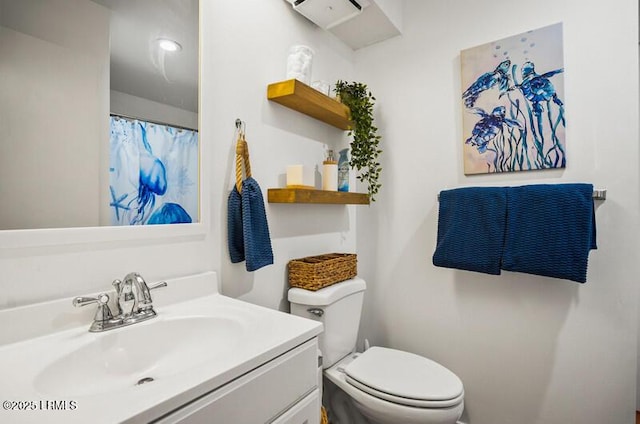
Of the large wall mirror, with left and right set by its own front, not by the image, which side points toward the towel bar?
left

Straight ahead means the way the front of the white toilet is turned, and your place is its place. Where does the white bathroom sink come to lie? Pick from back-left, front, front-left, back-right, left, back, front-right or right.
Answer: right

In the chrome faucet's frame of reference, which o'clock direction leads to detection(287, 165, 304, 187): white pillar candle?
The white pillar candle is roughly at 10 o'clock from the chrome faucet.

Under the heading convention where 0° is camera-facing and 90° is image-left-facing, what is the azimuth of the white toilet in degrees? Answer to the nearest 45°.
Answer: approximately 315°

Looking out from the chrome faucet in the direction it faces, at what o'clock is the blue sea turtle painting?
The blue sea turtle painting is roughly at 11 o'clock from the chrome faucet.

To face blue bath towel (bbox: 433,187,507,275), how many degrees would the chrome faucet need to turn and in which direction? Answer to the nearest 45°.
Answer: approximately 45° to its left

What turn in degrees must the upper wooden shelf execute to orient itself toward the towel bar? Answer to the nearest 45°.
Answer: approximately 45° to its left

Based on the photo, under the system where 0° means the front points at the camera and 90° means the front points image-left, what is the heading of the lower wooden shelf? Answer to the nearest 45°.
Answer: approximately 315°

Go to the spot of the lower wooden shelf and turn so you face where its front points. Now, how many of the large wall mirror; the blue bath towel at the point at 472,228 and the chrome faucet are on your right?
2
